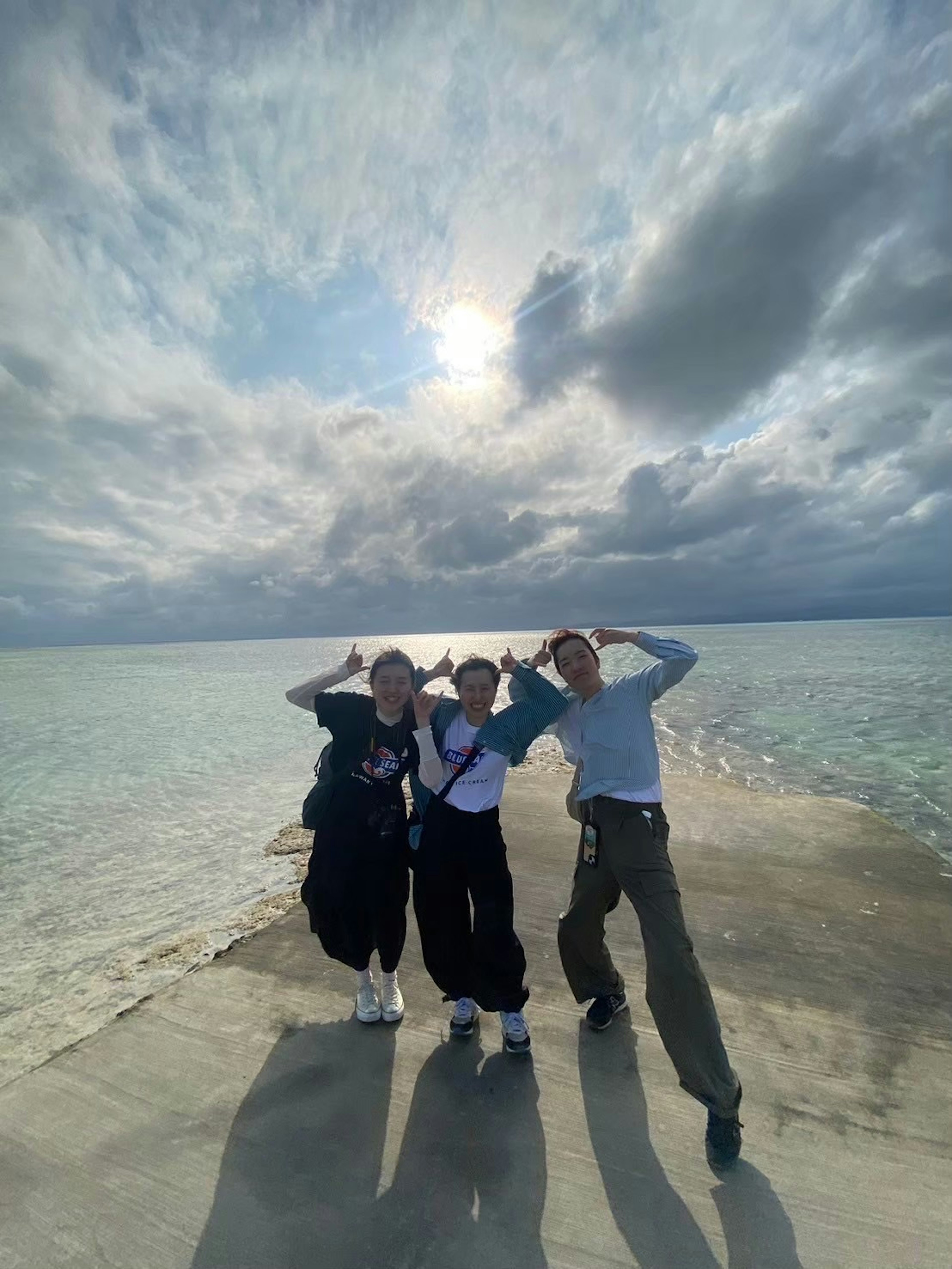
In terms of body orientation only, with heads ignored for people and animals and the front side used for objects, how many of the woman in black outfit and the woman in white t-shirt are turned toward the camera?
2

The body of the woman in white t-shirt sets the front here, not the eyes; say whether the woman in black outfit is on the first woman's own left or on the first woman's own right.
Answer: on the first woman's own right

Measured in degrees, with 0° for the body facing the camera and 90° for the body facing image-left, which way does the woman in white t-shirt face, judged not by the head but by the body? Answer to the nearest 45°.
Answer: approximately 0°

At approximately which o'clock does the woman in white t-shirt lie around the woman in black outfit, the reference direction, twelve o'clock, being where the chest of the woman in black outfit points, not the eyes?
The woman in white t-shirt is roughly at 10 o'clock from the woman in black outfit.

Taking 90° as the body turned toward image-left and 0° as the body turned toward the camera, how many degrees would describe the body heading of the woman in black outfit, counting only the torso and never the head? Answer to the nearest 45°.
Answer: approximately 0°
